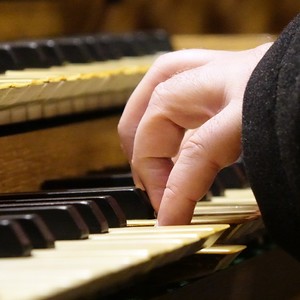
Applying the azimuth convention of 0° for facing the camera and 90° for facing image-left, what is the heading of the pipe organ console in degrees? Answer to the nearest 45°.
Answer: approximately 315°
